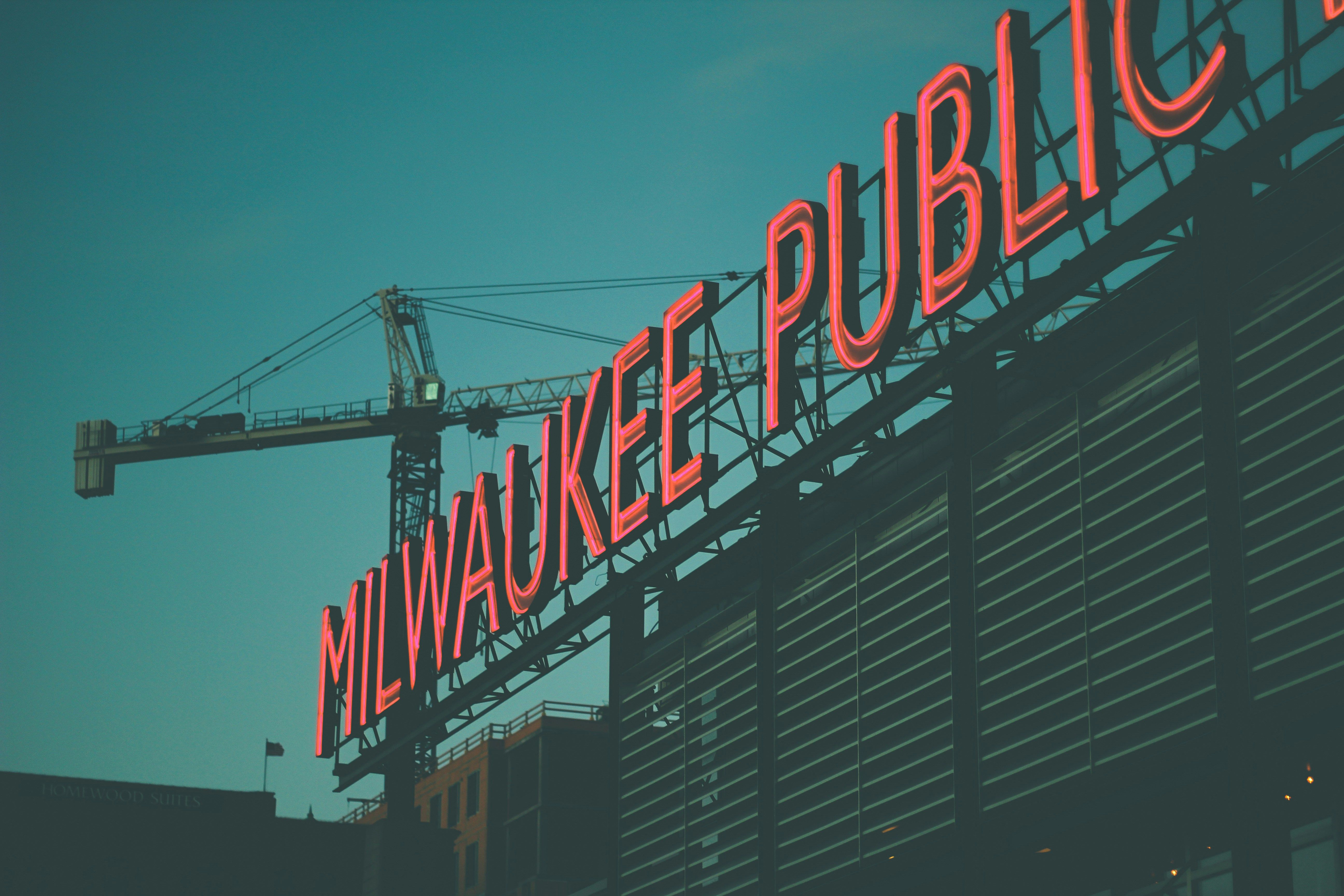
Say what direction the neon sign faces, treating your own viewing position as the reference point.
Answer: facing the viewer and to the left of the viewer
